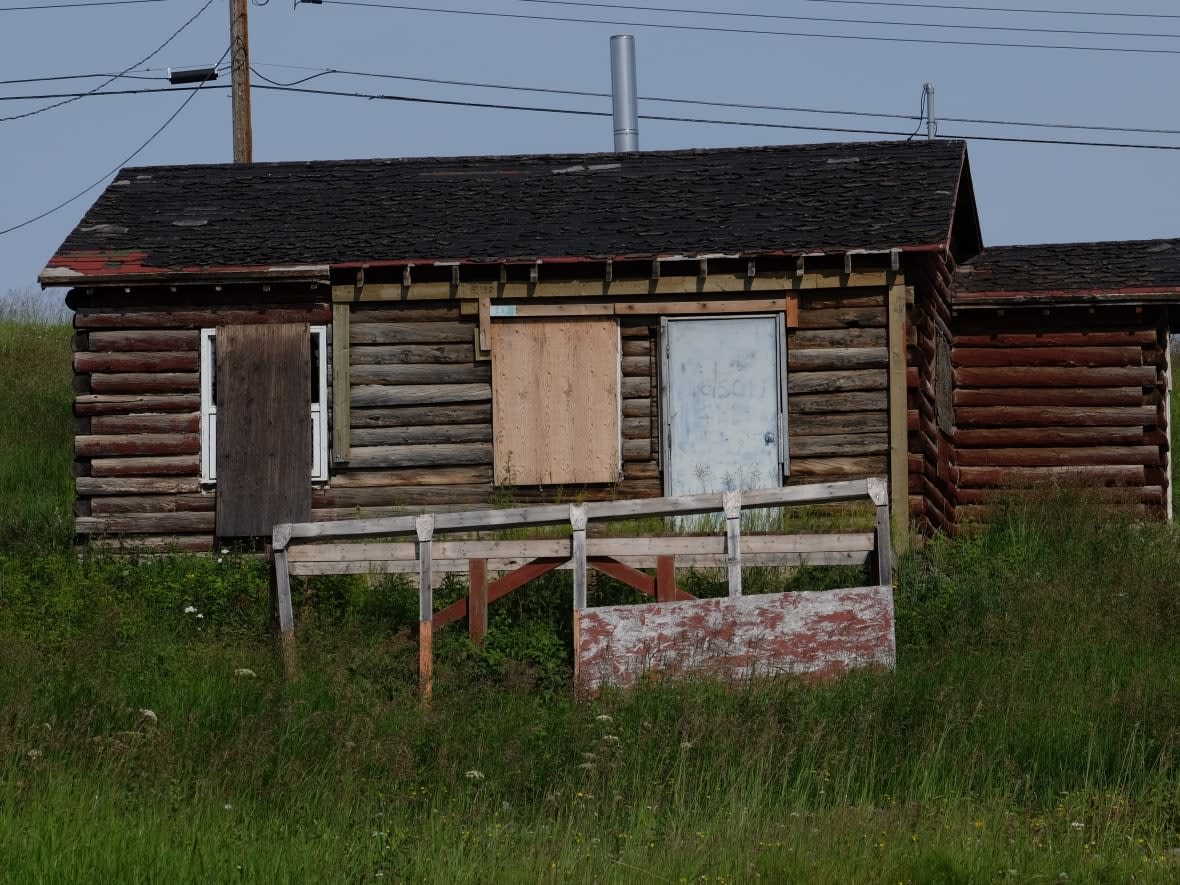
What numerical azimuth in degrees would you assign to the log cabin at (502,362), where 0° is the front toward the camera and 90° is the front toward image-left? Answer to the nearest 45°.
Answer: approximately 0°

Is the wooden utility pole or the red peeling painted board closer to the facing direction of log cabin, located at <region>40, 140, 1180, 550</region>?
the red peeling painted board

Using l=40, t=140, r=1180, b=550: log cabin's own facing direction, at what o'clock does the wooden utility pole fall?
The wooden utility pole is roughly at 5 o'clock from the log cabin.

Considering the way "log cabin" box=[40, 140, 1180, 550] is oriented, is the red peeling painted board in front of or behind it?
in front
